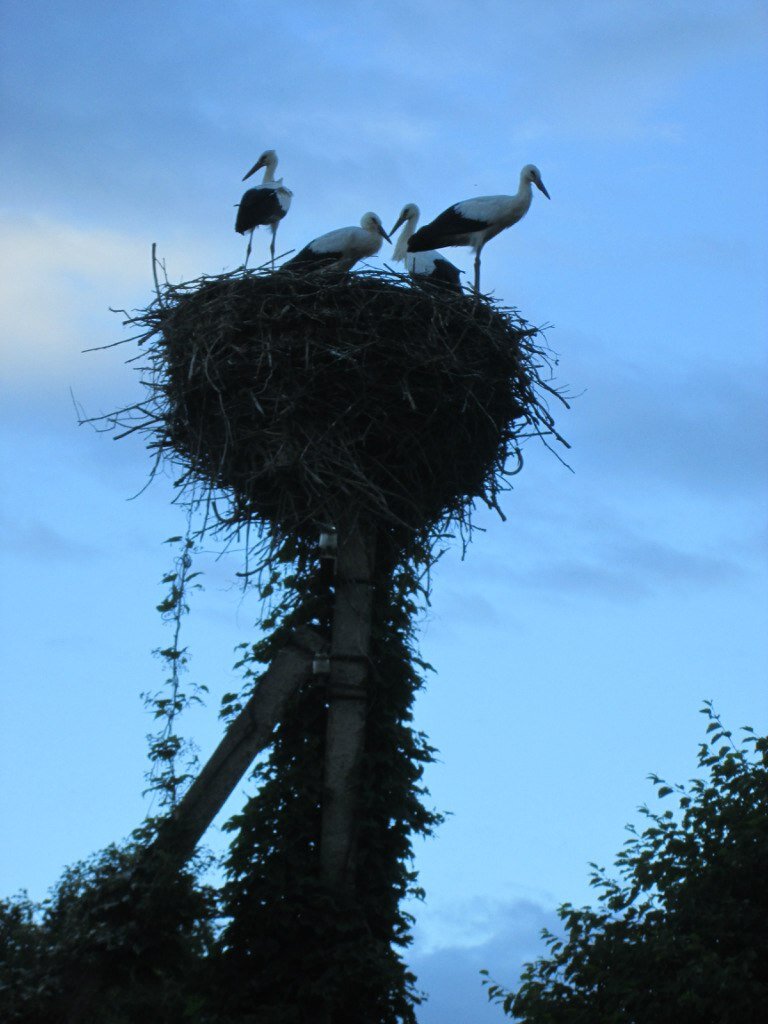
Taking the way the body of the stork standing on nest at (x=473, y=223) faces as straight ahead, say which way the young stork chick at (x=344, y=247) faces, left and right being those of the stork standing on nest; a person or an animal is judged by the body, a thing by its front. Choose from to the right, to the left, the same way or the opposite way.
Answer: the same way

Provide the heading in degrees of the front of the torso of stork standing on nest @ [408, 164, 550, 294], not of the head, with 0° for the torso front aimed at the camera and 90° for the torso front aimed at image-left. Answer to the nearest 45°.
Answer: approximately 270°

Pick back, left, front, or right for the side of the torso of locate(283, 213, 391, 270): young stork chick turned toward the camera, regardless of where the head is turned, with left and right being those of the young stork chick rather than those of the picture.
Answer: right

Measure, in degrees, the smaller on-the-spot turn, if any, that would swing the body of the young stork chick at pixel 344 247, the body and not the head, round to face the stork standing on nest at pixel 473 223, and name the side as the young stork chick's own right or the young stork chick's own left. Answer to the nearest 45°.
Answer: approximately 45° to the young stork chick's own left

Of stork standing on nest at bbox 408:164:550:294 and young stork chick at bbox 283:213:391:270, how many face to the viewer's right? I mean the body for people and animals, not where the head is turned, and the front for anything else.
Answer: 2
